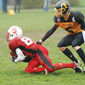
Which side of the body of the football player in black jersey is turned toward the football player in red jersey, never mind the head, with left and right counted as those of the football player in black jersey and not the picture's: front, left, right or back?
front

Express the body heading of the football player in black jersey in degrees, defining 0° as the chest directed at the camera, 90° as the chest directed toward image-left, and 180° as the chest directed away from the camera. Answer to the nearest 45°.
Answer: approximately 45°
